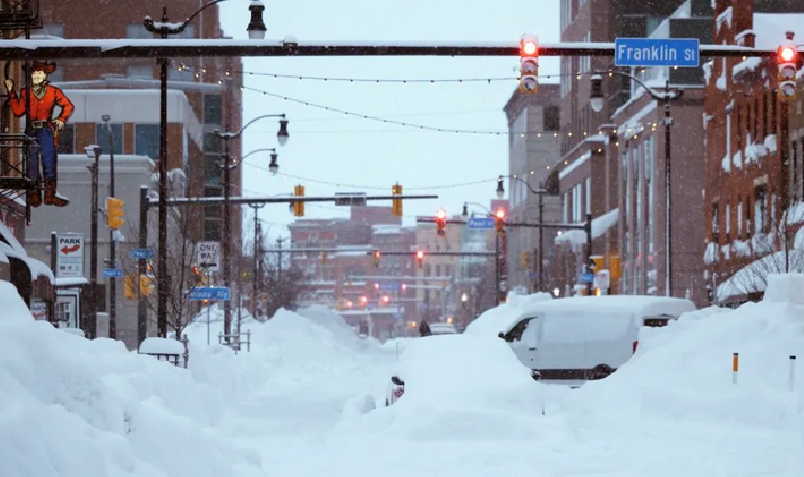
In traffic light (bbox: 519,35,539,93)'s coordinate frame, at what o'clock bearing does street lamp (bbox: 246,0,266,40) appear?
The street lamp is roughly at 3 o'clock from the traffic light.

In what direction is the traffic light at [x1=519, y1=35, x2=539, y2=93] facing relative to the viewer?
toward the camera

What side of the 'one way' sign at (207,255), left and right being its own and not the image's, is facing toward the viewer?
front

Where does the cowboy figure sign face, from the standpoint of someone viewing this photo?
facing the viewer

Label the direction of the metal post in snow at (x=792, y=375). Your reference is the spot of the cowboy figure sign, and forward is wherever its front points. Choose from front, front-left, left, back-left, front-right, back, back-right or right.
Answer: front-left

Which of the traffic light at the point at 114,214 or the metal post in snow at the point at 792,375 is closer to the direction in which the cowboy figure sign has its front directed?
the metal post in snow

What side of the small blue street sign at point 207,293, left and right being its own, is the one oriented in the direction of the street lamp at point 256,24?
front

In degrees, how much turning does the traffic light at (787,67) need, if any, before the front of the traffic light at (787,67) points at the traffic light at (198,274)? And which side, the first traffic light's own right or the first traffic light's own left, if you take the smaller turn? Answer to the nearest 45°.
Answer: approximately 135° to the first traffic light's own right
